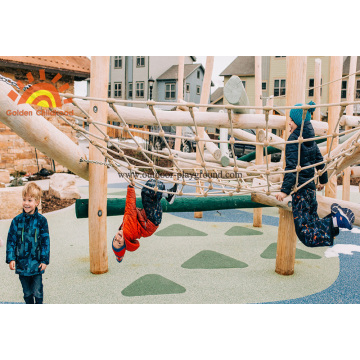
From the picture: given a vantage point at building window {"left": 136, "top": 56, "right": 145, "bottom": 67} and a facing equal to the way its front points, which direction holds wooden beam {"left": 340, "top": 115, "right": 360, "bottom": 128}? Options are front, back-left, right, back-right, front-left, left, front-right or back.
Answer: front

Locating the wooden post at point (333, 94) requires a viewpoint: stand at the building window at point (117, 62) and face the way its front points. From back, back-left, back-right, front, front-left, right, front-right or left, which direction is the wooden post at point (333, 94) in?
front

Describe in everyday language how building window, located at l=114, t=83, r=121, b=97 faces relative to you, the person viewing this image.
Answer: facing the viewer

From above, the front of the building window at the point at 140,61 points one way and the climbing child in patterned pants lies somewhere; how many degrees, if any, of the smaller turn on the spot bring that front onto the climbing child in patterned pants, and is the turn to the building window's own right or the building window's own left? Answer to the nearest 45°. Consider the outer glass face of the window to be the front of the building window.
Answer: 0° — it already faces them

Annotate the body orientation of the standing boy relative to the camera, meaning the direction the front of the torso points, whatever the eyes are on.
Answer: toward the camera

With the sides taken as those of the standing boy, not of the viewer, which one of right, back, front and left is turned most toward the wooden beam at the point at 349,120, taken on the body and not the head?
left

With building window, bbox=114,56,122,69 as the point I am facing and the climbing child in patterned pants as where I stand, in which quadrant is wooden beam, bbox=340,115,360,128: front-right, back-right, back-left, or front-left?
front-right

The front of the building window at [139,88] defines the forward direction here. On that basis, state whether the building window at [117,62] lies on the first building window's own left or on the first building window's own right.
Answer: on the first building window's own right

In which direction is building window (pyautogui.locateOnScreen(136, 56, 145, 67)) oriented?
toward the camera

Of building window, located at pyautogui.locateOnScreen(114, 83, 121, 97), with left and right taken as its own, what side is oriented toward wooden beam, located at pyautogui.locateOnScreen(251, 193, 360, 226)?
front

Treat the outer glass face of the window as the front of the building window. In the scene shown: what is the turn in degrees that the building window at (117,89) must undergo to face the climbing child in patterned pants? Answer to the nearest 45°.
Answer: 0° — it already faces them
